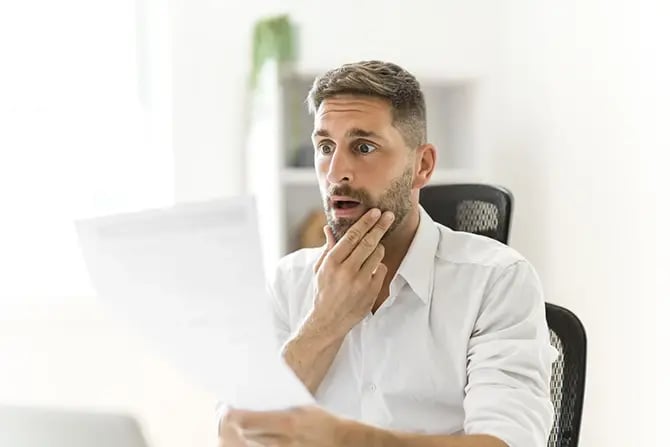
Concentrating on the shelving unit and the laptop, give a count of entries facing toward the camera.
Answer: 1

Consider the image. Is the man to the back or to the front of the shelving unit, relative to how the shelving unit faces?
to the front

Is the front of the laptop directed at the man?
yes

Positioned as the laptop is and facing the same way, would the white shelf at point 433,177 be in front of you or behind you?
in front

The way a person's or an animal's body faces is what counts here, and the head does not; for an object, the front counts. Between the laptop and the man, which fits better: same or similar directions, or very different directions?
very different directions

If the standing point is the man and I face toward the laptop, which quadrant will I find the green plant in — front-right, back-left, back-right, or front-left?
back-right

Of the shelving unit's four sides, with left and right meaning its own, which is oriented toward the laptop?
front

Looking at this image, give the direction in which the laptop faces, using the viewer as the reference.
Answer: facing away from the viewer and to the right of the viewer

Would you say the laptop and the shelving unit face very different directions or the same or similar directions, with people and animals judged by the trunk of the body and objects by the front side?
very different directions

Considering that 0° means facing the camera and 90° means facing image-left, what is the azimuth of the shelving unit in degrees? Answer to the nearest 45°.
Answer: approximately 0°

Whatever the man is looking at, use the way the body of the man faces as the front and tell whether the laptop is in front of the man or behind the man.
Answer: in front

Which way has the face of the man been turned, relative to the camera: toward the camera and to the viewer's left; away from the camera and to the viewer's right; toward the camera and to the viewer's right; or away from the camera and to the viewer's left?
toward the camera and to the viewer's left

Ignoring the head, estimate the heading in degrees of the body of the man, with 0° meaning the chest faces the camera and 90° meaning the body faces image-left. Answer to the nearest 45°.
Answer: approximately 45°
